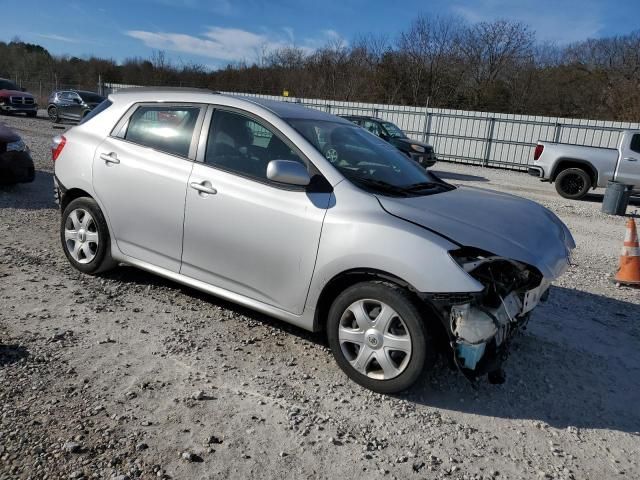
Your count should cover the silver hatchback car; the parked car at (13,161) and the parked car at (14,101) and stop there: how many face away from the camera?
0

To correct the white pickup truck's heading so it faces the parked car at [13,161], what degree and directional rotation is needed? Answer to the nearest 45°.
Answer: approximately 135° to its right

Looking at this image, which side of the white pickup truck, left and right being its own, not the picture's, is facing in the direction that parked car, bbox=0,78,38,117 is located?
back

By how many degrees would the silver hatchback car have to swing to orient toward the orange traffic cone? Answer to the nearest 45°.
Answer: approximately 90° to its left

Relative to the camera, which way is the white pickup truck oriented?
to the viewer's right

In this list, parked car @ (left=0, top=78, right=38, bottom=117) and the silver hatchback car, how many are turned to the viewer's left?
0

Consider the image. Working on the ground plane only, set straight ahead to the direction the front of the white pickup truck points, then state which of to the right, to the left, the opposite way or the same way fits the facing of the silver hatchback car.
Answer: the same way

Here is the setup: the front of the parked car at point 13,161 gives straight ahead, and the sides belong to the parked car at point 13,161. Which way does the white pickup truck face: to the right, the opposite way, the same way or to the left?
the same way

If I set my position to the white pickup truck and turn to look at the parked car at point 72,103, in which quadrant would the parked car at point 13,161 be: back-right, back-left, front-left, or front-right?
front-left

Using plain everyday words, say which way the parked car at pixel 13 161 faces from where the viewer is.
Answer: facing the viewer and to the right of the viewer

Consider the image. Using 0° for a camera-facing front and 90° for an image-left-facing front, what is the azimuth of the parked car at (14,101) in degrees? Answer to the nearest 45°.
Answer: approximately 315°

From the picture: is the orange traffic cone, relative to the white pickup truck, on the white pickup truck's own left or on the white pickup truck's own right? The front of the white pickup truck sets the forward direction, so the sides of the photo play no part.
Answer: on the white pickup truck's own right

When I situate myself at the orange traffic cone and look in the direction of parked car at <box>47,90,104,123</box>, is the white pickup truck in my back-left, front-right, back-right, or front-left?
front-right
